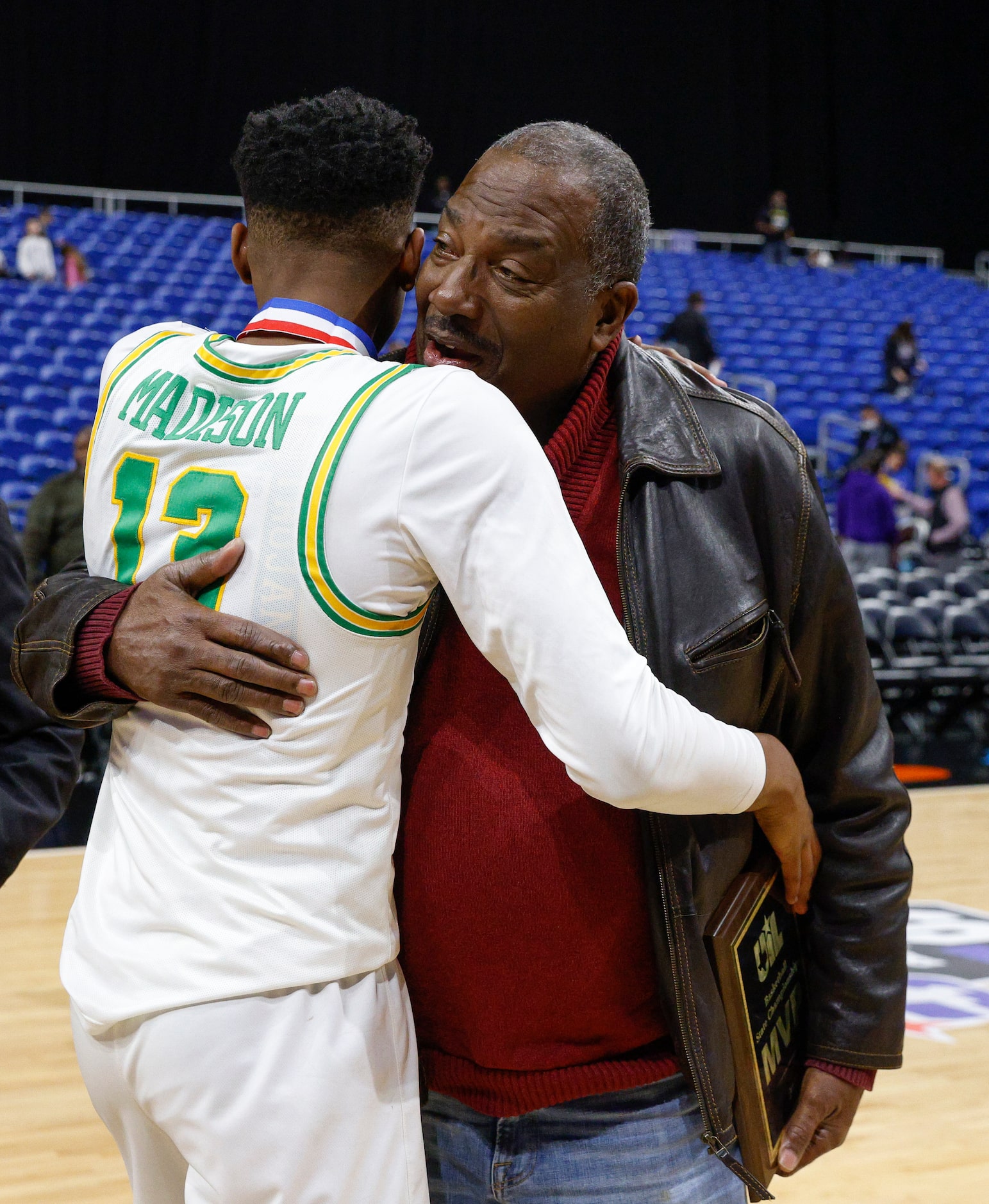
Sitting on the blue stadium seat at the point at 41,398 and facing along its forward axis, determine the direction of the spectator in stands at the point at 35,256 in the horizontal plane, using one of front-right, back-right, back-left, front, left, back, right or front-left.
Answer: back-left

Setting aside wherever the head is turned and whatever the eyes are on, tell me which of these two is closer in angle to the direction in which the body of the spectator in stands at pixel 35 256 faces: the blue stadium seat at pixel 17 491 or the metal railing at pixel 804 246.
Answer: the blue stadium seat

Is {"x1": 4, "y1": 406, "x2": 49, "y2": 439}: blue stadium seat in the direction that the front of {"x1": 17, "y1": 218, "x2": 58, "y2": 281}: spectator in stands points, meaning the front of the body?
yes

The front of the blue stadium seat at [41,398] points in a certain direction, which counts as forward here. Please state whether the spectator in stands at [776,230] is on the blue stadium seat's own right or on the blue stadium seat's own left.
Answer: on the blue stadium seat's own left

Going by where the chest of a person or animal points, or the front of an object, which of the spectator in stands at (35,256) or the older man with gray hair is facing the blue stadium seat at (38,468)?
the spectator in stands

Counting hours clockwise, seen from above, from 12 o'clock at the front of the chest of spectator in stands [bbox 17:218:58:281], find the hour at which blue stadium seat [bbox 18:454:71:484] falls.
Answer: The blue stadium seat is roughly at 12 o'clock from the spectator in stands.

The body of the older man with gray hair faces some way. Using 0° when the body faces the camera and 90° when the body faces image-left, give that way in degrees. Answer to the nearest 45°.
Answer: approximately 45°

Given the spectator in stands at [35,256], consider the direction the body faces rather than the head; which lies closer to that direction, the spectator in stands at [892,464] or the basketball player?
the basketball player

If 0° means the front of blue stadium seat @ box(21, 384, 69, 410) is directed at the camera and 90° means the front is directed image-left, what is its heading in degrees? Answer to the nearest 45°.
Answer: approximately 315°

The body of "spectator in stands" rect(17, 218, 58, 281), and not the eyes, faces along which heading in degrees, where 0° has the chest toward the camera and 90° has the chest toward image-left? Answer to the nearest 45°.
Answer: approximately 0°
